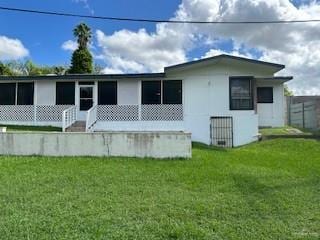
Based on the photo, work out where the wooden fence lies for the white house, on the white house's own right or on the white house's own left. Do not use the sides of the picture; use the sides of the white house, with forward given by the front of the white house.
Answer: on the white house's own left

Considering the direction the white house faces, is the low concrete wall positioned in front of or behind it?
in front

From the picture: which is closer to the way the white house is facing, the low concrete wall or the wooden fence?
the low concrete wall

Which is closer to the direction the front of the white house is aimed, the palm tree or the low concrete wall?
the low concrete wall

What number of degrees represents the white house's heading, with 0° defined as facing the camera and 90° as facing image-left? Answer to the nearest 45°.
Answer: approximately 0°

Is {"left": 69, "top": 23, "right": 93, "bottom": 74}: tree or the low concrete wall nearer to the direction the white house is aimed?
the low concrete wall

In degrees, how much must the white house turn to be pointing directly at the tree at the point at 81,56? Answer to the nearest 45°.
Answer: approximately 135° to its right
